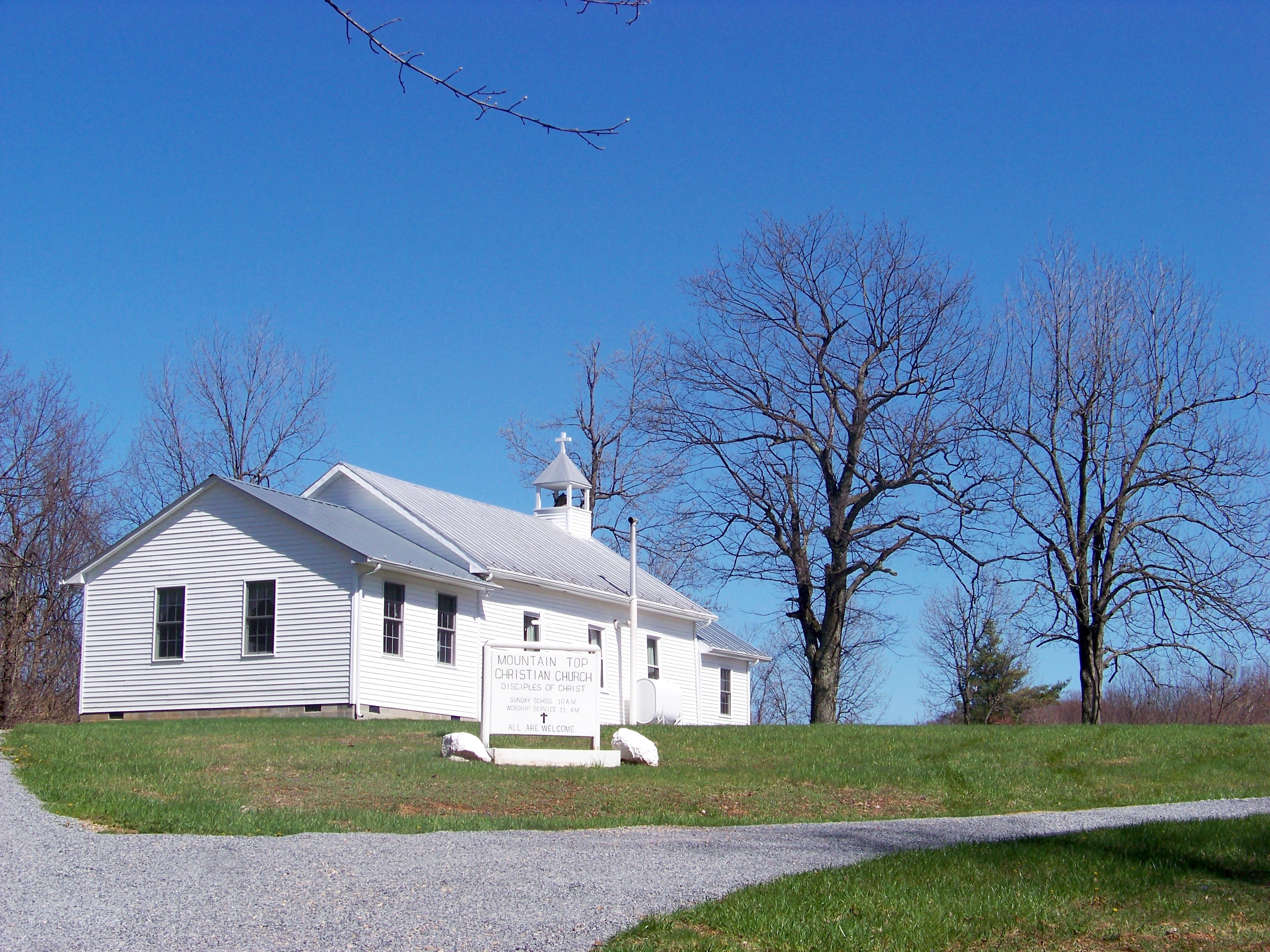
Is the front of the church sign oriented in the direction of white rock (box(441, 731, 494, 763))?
no

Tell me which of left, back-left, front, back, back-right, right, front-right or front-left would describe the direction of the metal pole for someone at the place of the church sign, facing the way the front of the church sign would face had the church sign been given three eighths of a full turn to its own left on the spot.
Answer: front-left

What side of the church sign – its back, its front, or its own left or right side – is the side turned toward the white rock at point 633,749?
left

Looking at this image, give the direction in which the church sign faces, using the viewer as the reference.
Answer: facing the viewer

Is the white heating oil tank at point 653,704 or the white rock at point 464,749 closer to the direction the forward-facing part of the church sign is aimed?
the white rock

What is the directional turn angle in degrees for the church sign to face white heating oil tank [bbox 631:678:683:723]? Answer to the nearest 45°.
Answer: approximately 180°
